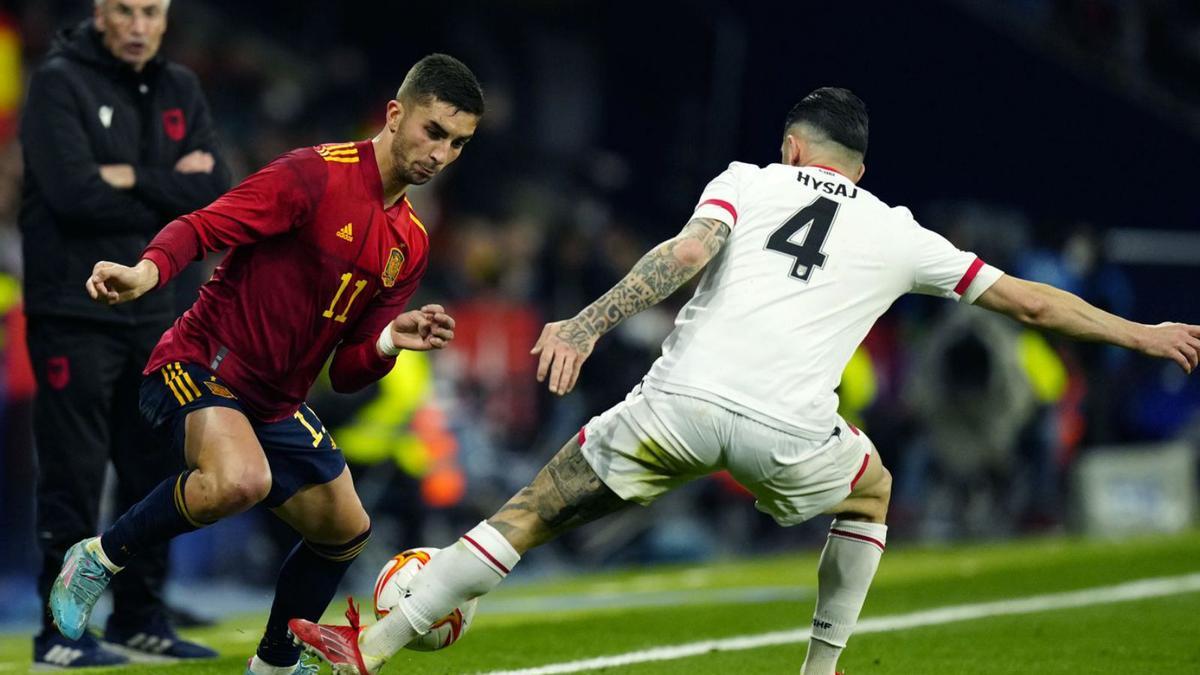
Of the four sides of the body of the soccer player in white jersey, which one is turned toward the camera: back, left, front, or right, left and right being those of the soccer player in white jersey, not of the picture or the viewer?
back

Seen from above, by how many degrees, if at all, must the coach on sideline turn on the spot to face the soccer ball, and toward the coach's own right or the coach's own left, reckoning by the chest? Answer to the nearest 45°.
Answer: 0° — they already face it

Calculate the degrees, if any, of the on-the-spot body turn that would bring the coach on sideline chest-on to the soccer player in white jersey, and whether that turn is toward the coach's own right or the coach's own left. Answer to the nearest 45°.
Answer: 0° — they already face them

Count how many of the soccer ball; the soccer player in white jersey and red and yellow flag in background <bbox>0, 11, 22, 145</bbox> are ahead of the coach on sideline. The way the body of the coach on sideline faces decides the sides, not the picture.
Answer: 2

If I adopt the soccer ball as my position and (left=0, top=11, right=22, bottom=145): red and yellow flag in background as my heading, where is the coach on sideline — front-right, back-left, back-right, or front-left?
front-left

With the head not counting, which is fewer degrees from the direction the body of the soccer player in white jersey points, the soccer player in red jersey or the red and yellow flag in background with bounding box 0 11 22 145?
the red and yellow flag in background

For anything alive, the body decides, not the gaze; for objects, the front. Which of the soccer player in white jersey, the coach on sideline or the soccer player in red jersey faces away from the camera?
the soccer player in white jersey

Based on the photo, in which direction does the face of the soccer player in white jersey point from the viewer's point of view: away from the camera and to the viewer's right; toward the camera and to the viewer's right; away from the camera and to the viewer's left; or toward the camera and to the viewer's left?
away from the camera and to the viewer's left

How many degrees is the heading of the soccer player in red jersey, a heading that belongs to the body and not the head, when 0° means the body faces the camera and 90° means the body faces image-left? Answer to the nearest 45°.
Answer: approximately 315°

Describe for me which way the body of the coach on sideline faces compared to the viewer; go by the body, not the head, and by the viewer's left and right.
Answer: facing the viewer and to the right of the viewer

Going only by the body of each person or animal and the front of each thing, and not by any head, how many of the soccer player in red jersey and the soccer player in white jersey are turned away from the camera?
1

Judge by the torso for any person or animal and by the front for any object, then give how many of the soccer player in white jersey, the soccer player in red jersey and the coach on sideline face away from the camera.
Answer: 1
